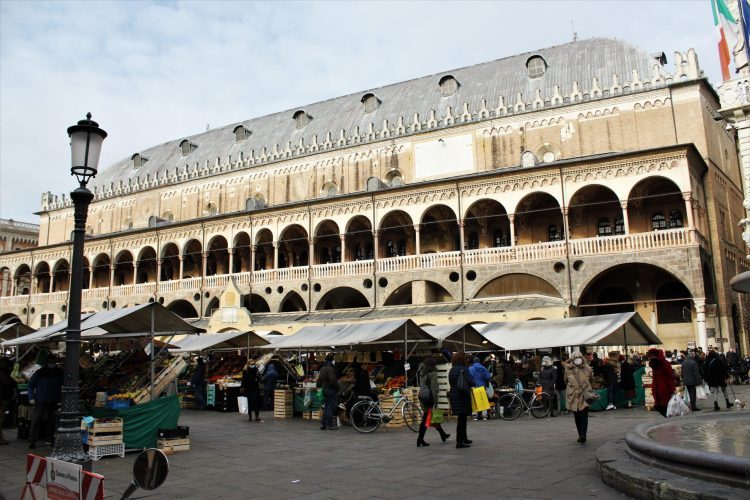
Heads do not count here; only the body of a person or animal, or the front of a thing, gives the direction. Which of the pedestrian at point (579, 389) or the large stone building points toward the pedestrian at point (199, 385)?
the large stone building

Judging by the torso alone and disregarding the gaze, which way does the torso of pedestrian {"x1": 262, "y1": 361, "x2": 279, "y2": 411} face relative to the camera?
away from the camera

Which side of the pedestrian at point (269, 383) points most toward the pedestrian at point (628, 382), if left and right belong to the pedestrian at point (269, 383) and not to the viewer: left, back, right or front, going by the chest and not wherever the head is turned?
right

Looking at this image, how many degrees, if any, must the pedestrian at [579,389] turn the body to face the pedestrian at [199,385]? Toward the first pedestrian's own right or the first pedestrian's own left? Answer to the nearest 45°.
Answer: approximately 135° to the first pedestrian's own right

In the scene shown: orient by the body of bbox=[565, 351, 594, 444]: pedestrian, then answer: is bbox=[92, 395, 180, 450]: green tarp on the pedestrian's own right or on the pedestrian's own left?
on the pedestrian's own right

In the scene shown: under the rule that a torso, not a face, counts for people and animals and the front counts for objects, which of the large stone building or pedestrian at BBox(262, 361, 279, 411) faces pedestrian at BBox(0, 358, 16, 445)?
the large stone building

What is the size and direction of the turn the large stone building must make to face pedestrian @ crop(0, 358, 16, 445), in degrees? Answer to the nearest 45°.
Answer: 0° — it already faces them

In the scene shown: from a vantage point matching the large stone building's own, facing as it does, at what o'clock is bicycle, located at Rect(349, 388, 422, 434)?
The bicycle is roughly at 11 o'clock from the large stone building.

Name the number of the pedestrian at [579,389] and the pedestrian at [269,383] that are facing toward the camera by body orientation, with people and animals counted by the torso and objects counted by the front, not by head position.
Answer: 1

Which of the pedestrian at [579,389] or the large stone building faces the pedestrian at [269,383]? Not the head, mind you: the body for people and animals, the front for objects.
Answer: the large stone building

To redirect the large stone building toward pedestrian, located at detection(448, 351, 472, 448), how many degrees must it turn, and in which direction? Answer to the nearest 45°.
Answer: approximately 45° to its left

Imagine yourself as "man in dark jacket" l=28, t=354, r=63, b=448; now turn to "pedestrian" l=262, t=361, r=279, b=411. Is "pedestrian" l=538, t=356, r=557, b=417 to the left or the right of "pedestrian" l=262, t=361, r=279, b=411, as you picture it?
right

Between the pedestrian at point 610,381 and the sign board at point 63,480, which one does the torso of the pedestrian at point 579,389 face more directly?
the sign board

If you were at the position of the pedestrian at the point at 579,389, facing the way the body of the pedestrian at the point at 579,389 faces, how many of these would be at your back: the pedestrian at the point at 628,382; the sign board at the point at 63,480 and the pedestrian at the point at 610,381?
2

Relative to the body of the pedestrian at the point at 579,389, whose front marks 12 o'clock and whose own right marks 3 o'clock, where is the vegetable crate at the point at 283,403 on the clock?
The vegetable crate is roughly at 4 o'clock from the pedestrian.

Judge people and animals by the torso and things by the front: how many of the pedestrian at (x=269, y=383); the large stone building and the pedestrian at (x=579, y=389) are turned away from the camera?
1

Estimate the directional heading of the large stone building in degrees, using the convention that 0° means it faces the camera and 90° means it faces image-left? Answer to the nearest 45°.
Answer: approximately 45°
